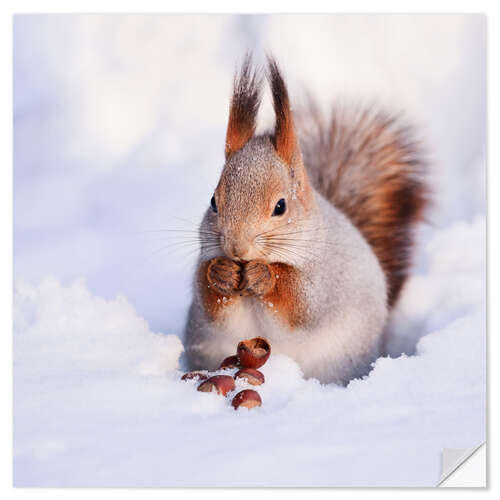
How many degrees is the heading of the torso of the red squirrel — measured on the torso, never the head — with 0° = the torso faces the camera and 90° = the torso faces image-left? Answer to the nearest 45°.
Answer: approximately 45°
